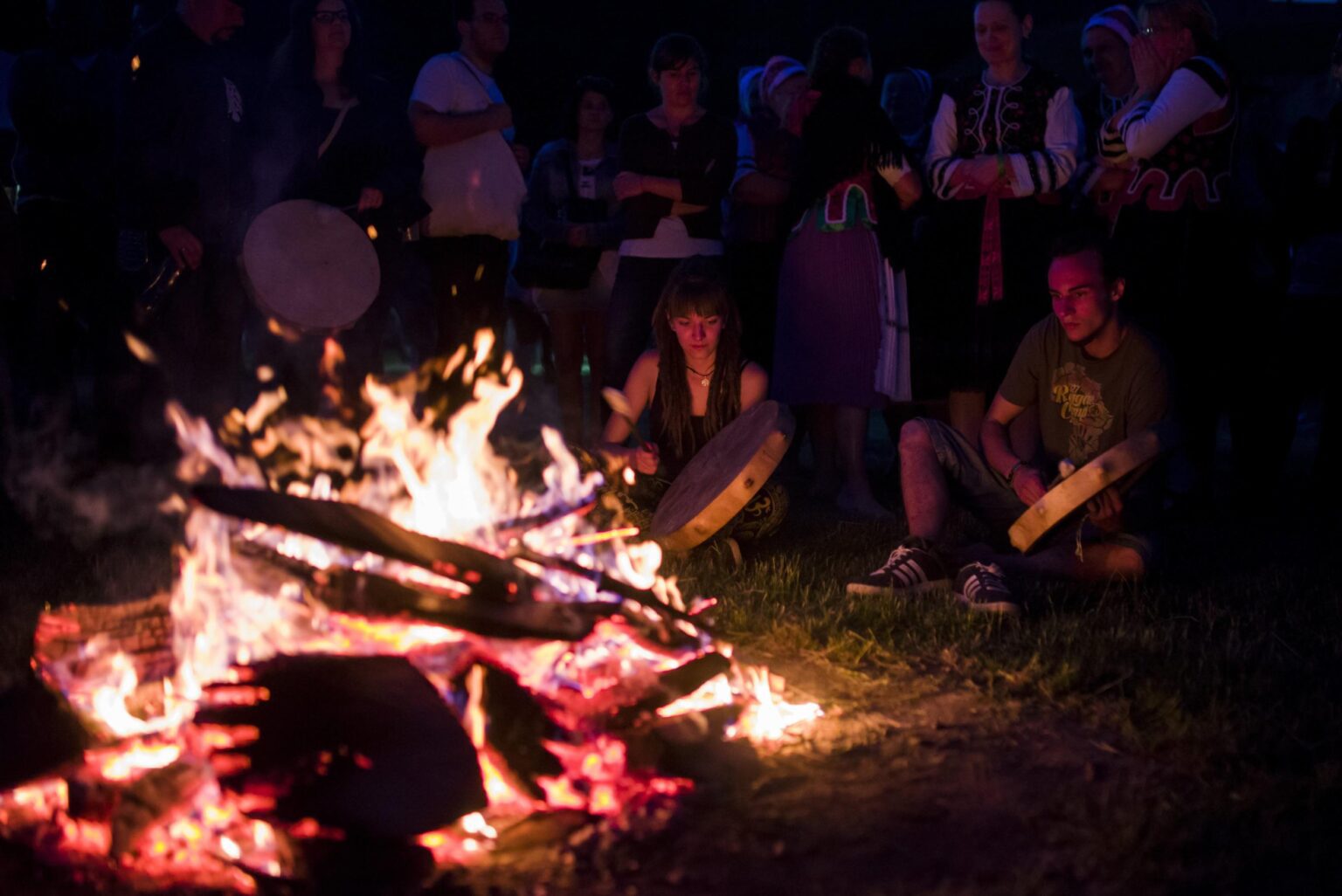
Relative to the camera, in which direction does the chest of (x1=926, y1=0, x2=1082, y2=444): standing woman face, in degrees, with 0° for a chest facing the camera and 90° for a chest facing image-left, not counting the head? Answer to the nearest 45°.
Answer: approximately 0°

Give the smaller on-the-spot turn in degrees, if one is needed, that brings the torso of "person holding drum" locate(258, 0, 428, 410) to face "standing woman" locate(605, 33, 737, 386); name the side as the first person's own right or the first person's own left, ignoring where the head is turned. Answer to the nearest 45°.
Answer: approximately 90° to the first person's own left

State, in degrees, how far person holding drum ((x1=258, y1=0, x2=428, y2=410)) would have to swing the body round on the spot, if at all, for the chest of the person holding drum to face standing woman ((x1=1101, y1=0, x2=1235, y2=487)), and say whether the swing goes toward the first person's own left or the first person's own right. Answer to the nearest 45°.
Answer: approximately 90° to the first person's own left

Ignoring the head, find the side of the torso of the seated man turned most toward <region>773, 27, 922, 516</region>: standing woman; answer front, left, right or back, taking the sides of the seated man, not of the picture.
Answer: right

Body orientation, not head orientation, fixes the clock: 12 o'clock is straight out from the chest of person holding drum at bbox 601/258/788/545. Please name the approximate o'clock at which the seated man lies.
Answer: The seated man is roughly at 10 o'clock from the person holding drum.
